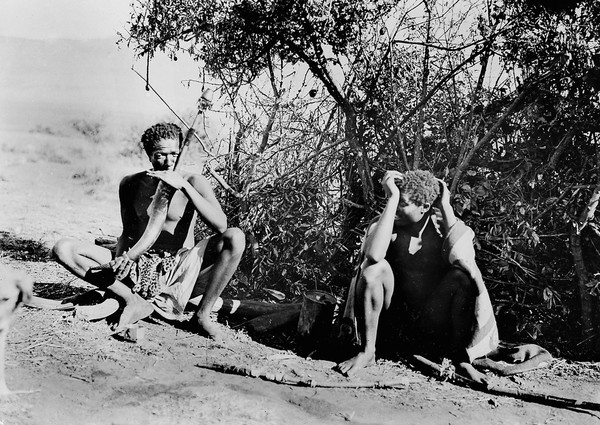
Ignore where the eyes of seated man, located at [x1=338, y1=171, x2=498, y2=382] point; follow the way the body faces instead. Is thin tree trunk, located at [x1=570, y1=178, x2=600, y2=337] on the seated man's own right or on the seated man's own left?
on the seated man's own left

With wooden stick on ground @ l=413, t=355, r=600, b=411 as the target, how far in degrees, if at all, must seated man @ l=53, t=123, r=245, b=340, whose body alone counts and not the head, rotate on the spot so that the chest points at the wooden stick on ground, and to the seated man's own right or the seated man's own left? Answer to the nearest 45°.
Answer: approximately 45° to the seated man's own left

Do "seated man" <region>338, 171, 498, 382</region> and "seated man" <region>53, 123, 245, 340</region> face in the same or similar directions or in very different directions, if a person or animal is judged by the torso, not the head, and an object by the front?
same or similar directions

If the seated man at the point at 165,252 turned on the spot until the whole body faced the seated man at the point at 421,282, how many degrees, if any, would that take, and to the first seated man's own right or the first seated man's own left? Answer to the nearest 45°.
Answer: approximately 45° to the first seated man's own left

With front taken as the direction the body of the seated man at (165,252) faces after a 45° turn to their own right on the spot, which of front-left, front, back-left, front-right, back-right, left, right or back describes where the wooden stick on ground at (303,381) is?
left

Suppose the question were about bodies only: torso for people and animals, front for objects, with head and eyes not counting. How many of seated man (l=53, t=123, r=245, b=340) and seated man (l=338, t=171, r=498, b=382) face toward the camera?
2

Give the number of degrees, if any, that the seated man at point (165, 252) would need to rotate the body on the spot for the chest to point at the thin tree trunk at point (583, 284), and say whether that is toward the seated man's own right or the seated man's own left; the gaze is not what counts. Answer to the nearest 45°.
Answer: approximately 90° to the seated man's own left

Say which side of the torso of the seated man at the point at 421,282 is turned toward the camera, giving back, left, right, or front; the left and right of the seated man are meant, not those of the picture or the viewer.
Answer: front

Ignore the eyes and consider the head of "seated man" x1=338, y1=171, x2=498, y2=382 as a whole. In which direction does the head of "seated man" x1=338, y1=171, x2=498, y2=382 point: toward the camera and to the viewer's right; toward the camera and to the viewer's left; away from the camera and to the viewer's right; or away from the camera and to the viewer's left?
toward the camera and to the viewer's left

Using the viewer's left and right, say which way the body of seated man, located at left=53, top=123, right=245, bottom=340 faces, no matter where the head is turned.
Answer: facing the viewer

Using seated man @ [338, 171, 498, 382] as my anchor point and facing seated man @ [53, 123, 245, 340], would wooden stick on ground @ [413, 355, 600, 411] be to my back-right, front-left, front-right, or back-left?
back-left

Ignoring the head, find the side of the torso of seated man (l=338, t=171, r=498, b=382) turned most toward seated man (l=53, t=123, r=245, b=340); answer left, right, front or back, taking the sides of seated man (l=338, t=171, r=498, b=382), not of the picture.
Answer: right
